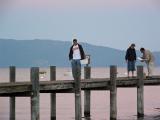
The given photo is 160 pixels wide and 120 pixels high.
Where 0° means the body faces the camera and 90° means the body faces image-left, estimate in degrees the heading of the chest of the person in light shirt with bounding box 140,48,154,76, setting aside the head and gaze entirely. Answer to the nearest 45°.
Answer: approximately 90°

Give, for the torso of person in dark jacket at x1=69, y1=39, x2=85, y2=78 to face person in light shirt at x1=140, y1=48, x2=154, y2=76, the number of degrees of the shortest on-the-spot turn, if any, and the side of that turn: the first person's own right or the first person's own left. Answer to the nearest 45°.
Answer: approximately 135° to the first person's own left

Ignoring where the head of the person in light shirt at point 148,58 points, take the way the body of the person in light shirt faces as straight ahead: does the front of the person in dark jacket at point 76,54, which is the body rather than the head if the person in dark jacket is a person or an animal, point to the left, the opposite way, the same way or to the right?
to the left

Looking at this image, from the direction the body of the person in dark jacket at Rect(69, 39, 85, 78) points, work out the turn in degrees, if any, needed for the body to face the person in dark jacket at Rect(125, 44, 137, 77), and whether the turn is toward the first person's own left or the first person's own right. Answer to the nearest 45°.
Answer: approximately 135° to the first person's own left

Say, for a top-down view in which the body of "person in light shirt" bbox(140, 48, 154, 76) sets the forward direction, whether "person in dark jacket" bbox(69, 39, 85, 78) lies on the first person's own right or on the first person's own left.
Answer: on the first person's own left

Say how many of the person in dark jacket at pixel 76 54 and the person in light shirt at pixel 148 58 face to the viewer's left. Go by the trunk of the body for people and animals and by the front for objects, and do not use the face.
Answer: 1
